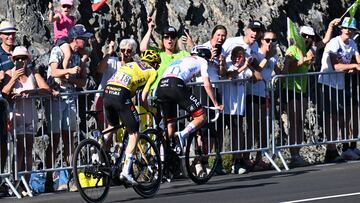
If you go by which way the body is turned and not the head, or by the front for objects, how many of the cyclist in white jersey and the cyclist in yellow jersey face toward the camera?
0

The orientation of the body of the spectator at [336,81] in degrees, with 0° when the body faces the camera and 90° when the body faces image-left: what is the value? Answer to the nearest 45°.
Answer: approximately 315°

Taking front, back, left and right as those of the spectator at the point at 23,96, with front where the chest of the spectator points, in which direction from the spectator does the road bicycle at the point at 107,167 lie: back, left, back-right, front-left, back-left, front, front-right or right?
front-left

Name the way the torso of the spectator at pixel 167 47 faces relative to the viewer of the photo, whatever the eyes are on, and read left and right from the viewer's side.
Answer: facing the viewer

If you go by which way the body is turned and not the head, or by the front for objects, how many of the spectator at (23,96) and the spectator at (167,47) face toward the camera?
2
